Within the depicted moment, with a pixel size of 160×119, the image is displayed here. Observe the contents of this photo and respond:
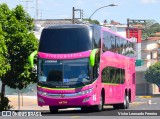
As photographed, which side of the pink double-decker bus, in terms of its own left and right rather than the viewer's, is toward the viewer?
front
